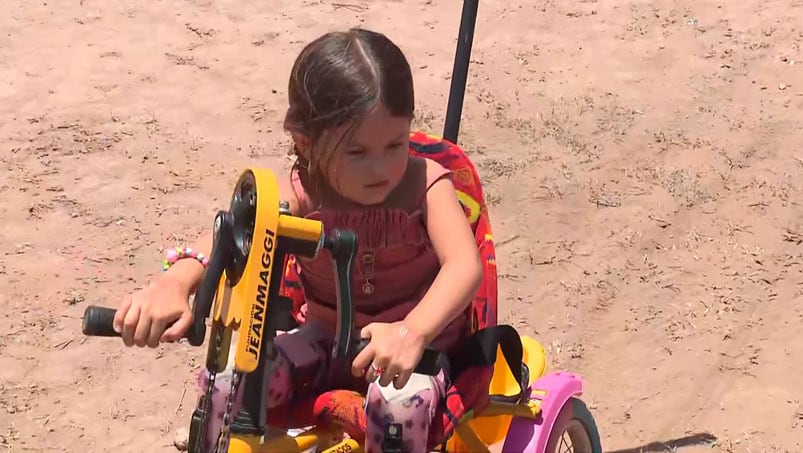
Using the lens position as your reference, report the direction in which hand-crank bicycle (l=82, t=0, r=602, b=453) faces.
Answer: facing the viewer and to the left of the viewer
